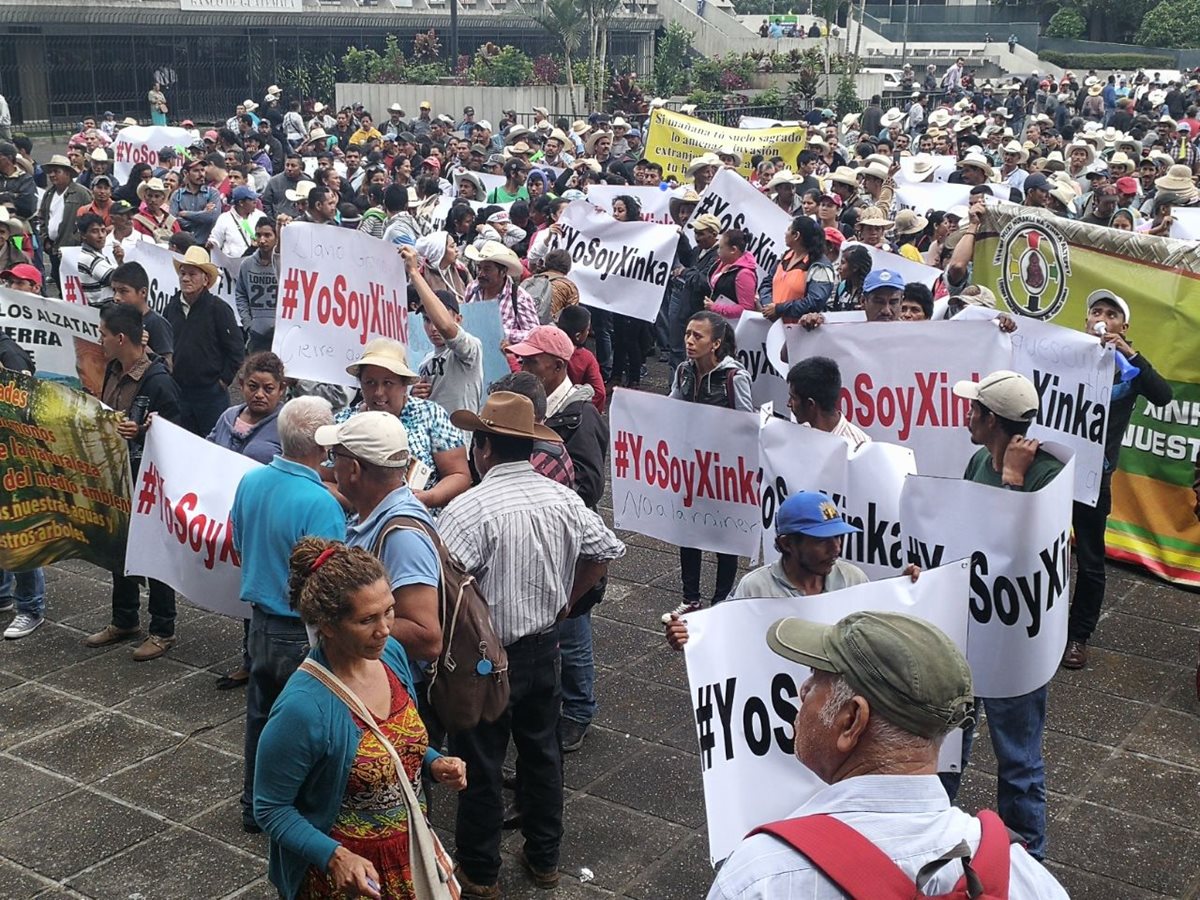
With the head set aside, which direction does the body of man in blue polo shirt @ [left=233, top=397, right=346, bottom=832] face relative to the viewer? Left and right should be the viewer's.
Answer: facing away from the viewer and to the right of the viewer

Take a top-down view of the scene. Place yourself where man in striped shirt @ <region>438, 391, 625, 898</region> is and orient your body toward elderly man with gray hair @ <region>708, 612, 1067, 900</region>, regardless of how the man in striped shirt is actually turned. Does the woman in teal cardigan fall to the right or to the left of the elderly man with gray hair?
right

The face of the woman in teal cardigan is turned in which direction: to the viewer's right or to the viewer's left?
to the viewer's right

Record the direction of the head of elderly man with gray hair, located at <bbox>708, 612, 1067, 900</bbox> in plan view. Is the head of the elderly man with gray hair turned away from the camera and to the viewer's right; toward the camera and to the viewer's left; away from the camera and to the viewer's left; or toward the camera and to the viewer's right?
away from the camera and to the viewer's left

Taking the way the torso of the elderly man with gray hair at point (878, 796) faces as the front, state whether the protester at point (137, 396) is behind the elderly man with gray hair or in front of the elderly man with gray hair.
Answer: in front

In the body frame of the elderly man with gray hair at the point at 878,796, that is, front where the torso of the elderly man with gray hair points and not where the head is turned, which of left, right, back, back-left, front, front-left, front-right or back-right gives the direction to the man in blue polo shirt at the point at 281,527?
front

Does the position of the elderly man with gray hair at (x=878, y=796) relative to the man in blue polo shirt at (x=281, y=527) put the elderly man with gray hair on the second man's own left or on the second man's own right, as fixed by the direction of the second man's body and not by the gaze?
on the second man's own right

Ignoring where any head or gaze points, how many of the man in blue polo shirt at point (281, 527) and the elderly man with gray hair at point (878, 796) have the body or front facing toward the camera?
0

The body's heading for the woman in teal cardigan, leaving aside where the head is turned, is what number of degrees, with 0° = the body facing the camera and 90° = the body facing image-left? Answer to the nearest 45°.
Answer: approximately 315°

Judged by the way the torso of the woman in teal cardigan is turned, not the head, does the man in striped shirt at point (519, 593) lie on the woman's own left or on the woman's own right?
on the woman's own left

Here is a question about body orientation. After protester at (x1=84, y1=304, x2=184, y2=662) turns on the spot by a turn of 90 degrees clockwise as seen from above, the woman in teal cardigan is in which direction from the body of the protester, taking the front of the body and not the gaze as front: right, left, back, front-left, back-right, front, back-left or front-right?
back-left

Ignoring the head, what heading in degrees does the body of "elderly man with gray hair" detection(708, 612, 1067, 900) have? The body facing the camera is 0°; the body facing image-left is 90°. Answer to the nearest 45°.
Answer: approximately 135°
